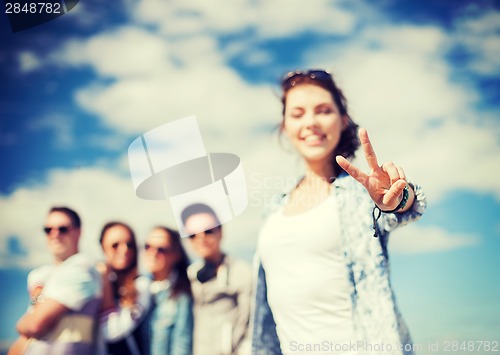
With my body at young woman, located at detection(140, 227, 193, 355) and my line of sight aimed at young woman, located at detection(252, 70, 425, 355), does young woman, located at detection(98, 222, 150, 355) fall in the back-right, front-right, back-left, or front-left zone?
back-right

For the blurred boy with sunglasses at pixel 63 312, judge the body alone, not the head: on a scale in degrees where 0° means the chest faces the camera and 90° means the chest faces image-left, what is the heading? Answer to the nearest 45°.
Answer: approximately 45°

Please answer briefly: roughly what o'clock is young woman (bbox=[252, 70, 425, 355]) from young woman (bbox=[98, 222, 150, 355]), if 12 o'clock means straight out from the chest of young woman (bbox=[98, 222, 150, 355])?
young woman (bbox=[252, 70, 425, 355]) is roughly at 10 o'clock from young woman (bbox=[98, 222, 150, 355]).

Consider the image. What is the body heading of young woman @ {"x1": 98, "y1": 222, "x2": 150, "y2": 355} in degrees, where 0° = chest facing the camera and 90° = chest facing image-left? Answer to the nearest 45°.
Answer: approximately 0°

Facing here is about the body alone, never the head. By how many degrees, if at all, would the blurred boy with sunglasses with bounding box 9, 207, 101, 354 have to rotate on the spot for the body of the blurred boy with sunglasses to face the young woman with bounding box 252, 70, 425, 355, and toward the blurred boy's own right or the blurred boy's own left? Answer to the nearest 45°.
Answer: approximately 90° to the blurred boy's own left
